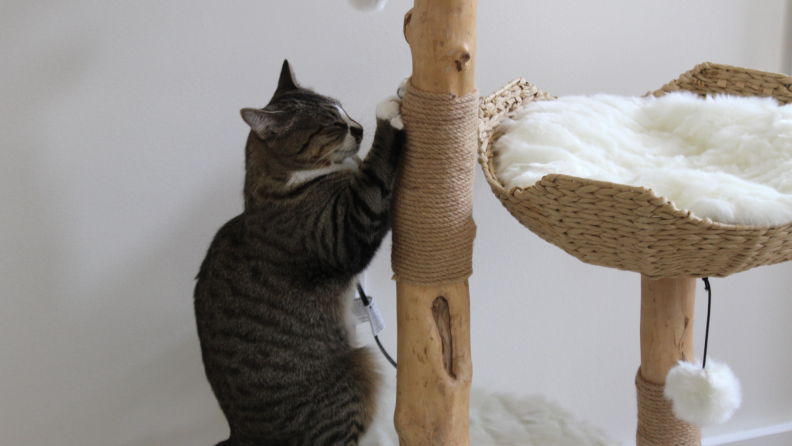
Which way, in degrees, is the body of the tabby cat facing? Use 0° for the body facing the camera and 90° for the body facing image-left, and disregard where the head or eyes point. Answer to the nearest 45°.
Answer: approximately 270°
